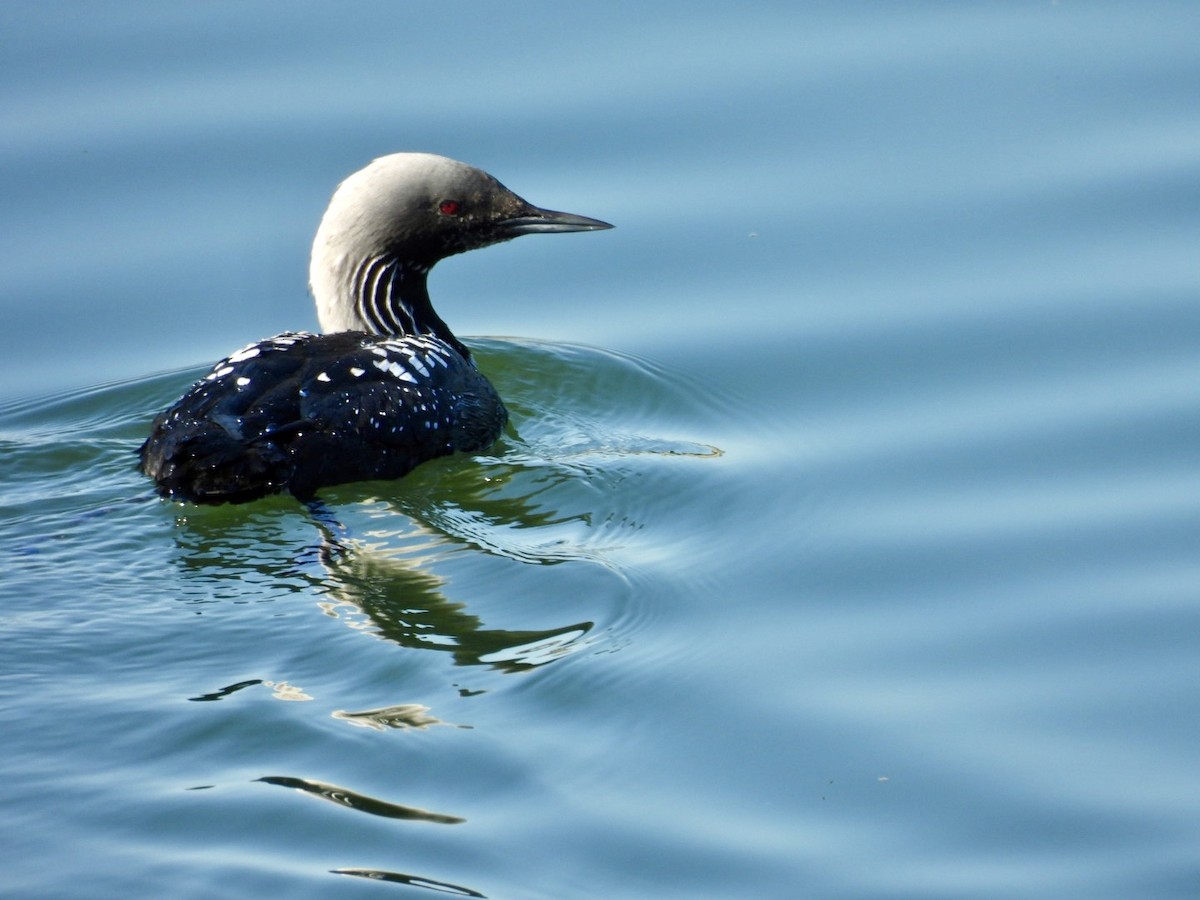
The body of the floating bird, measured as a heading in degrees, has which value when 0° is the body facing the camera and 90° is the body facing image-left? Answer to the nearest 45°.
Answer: approximately 225°
